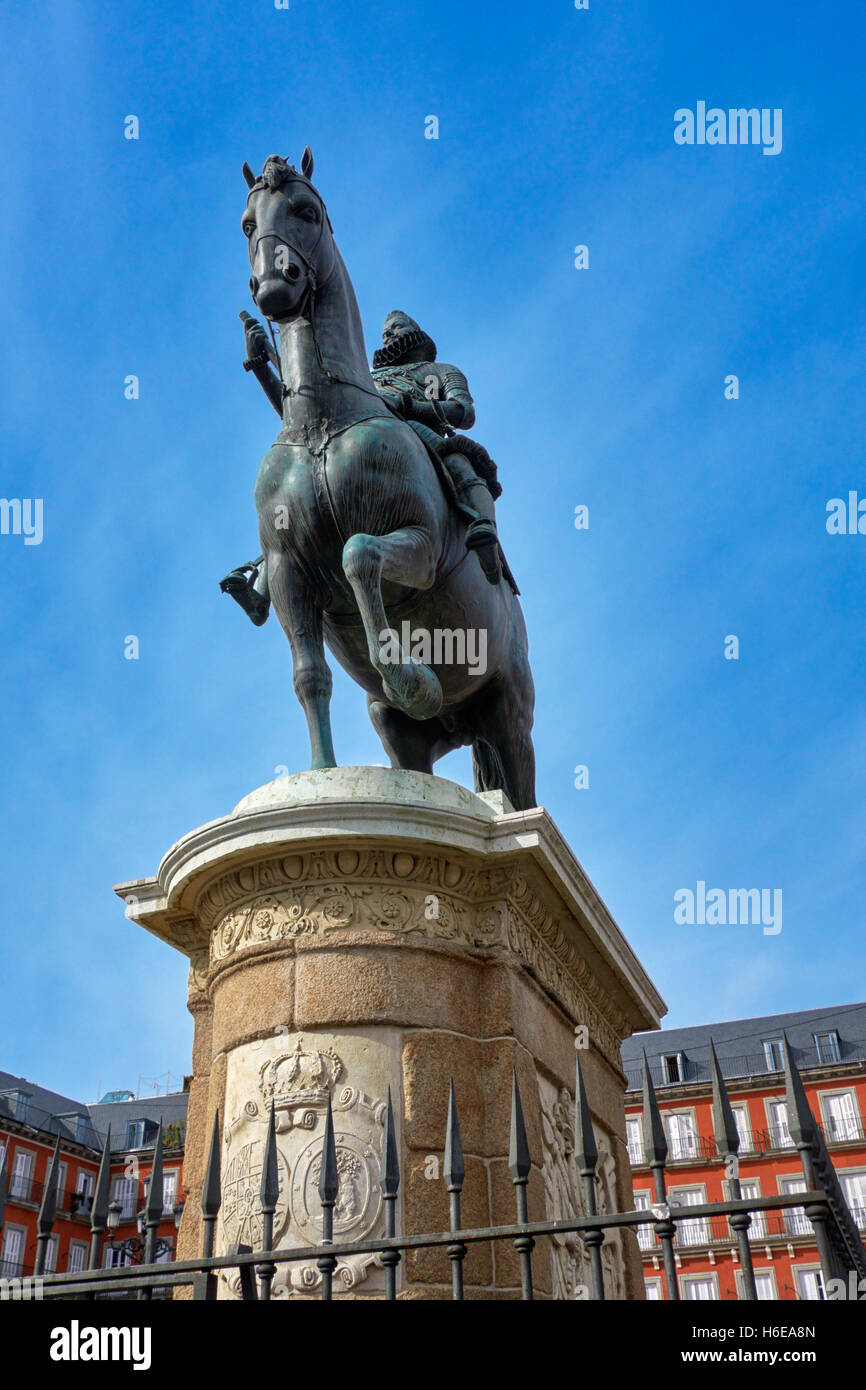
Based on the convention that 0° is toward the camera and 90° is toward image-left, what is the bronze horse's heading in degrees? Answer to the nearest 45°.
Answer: approximately 45°
